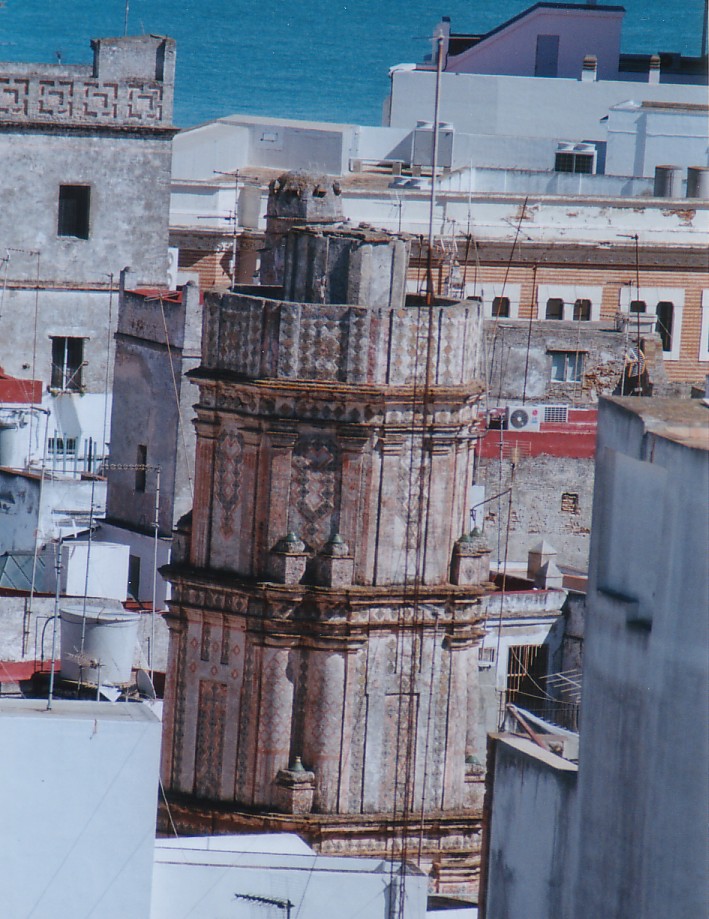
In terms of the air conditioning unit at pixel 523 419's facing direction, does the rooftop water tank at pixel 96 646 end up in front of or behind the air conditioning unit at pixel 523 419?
in front

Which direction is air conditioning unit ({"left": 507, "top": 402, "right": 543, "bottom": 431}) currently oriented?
toward the camera

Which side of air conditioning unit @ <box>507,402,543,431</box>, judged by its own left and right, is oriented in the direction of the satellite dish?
front

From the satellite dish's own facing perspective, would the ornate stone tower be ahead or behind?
ahead
